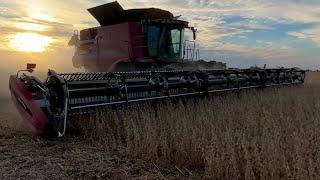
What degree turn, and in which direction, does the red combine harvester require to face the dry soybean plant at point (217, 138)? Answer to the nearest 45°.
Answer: approximately 45° to its right

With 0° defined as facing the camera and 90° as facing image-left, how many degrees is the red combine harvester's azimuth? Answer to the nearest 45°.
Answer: approximately 315°
